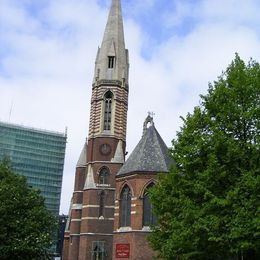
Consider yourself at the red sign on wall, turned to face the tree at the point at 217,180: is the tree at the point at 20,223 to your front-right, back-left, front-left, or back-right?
front-right

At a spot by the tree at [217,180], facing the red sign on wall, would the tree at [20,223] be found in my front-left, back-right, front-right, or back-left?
front-left

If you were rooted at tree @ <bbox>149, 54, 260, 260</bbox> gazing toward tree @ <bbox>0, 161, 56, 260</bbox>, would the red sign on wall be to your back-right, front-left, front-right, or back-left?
front-right

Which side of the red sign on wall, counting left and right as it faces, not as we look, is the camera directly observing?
front

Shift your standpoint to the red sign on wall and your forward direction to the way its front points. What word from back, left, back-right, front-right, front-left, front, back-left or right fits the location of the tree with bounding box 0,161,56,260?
front-right

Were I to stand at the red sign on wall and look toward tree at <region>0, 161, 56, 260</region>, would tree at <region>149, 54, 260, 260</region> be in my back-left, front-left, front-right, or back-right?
front-left
